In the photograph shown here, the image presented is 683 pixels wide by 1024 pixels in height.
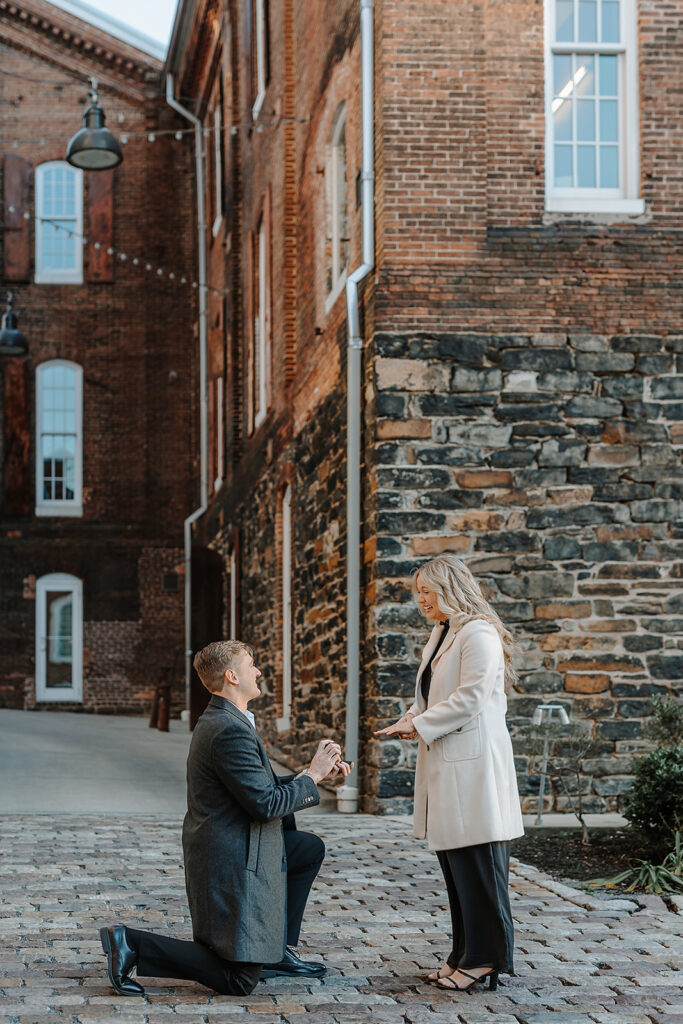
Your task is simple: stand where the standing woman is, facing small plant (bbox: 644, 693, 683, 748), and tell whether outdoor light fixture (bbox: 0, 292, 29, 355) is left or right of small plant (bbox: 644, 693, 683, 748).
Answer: left

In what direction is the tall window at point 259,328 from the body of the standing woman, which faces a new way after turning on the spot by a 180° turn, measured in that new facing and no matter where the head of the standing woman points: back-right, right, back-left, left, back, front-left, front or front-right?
left

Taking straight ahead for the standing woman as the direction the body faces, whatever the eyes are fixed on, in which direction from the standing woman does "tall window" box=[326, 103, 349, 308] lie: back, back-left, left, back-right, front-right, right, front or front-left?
right

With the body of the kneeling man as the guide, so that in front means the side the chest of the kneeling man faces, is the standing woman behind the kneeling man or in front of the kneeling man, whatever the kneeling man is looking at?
in front

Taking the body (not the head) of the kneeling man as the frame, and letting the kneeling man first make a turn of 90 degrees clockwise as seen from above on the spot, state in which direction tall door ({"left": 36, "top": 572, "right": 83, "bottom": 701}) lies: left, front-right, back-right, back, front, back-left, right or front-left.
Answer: back

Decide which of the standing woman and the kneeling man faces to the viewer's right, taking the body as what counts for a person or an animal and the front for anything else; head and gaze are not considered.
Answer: the kneeling man

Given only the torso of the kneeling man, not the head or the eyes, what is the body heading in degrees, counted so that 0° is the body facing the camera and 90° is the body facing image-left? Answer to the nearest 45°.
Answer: approximately 270°

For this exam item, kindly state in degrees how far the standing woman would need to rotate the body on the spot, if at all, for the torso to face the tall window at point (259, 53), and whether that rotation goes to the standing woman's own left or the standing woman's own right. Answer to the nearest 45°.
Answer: approximately 90° to the standing woman's own right

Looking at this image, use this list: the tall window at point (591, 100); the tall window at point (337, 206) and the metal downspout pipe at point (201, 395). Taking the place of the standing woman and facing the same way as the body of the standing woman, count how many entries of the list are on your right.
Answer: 3

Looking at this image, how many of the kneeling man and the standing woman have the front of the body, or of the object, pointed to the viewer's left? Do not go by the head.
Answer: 1

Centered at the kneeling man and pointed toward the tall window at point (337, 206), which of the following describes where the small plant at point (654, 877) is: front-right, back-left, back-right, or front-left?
front-right

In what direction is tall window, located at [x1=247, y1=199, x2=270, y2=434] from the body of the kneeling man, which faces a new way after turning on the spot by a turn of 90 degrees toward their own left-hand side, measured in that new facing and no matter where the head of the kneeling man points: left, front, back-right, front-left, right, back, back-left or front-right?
front

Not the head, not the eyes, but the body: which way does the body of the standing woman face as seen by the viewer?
to the viewer's left

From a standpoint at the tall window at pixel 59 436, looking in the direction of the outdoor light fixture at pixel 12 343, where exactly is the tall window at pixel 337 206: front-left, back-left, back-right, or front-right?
front-left

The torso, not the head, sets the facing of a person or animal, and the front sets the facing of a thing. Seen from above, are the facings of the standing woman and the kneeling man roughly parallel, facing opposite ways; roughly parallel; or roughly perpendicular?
roughly parallel, facing opposite ways

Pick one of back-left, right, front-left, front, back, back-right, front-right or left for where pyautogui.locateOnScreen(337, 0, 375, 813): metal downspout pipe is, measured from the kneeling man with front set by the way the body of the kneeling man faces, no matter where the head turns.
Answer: left

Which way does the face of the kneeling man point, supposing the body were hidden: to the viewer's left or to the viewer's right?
to the viewer's right
